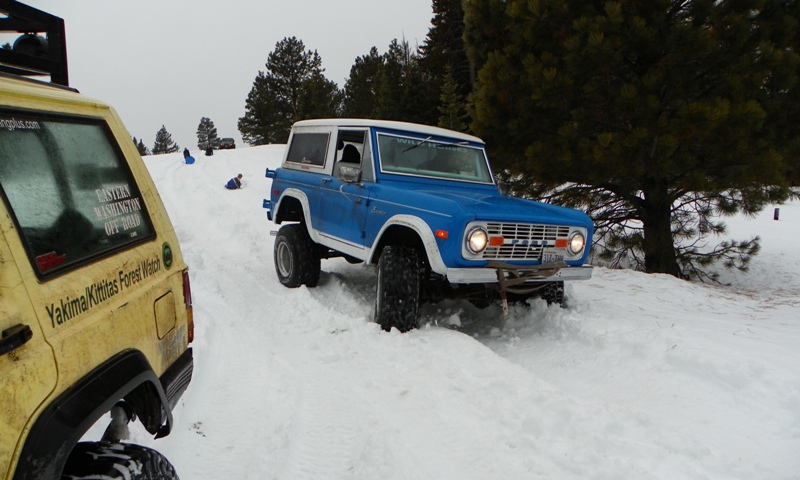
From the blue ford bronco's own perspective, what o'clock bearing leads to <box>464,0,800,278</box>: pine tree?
The pine tree is roughly at 9 o'clock from the blue ford bronco.

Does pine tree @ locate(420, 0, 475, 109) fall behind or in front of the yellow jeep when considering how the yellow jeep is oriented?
behind

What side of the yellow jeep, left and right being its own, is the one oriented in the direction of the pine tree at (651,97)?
back

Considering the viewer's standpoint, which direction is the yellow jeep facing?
facing the viewer and to the left of the viewer

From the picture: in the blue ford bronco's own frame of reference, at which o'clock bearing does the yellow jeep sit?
The yellow jeep is roughly at 2 o'clock from the blue ford bronco.
